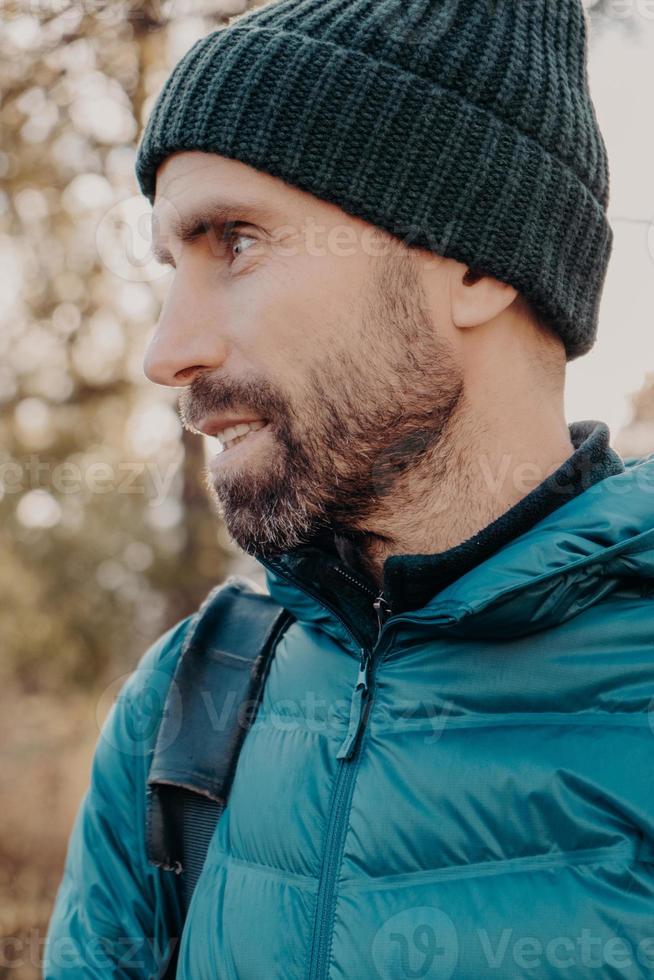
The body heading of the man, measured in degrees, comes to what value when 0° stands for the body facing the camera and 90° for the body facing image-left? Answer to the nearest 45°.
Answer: approximately 45°
